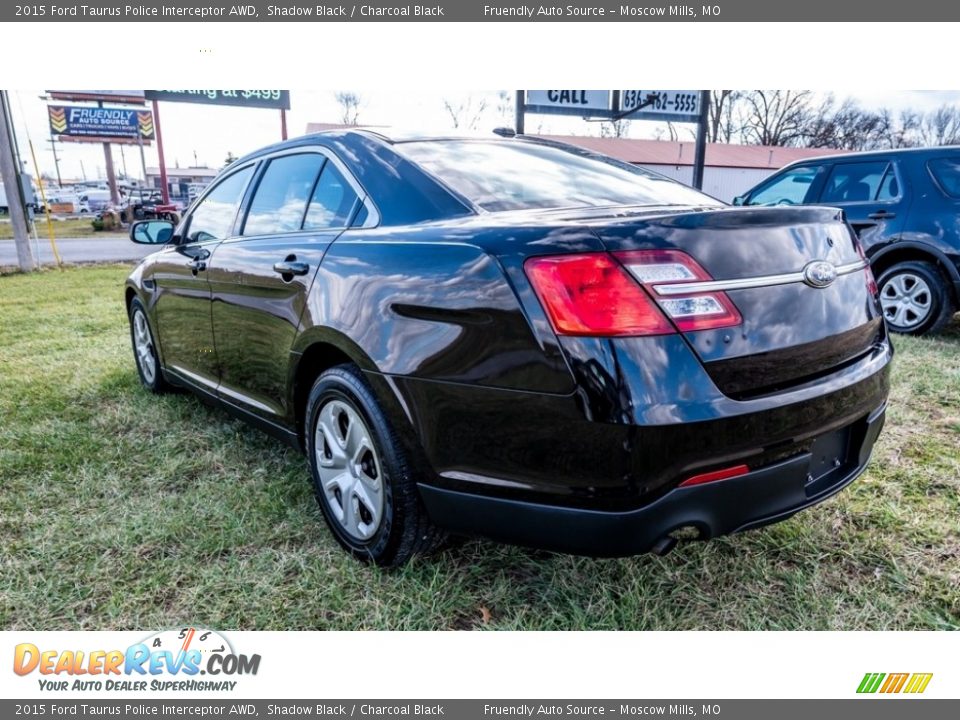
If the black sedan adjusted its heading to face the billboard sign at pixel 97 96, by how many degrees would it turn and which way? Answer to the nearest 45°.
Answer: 0° — it already faces it

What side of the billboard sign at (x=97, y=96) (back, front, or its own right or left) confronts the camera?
front

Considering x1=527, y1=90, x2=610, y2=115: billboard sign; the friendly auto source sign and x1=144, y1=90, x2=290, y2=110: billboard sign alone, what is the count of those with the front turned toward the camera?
3

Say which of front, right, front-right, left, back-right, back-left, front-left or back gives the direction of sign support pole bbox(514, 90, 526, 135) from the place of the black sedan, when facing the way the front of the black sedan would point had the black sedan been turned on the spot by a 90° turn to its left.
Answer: back-right

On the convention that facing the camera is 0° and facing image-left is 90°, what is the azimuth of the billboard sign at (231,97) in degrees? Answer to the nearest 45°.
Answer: approximately 0°

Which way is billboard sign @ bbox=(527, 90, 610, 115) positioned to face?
toward the camera

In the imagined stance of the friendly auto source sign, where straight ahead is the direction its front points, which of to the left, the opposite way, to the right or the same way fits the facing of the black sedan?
the opposite way

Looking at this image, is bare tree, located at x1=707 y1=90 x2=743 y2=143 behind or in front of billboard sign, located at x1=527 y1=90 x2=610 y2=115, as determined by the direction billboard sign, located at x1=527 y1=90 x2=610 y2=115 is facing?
behind

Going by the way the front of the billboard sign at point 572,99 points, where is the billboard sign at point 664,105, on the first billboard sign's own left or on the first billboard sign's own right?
on the first billboard sign's own left

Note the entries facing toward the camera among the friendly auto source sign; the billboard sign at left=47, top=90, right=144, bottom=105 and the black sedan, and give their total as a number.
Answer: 2

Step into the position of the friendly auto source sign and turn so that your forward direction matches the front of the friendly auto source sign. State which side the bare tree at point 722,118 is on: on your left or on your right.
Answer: on your left

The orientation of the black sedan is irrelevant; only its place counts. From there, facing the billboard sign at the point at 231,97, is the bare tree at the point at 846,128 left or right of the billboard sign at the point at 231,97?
right

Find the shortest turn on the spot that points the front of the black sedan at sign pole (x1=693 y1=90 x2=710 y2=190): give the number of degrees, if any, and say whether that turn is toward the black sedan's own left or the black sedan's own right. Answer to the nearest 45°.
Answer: approximately 45° to the black sedan's own right
